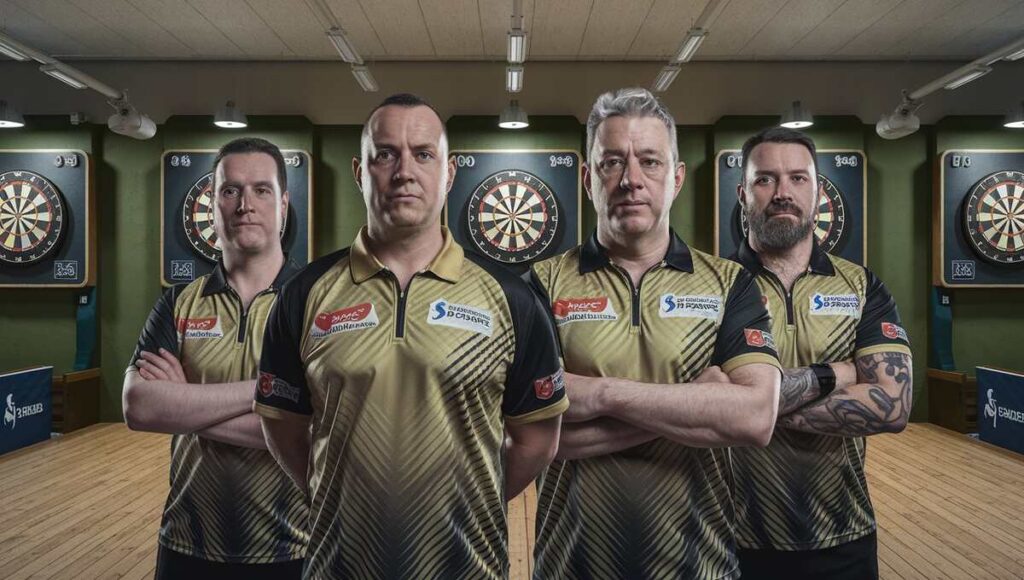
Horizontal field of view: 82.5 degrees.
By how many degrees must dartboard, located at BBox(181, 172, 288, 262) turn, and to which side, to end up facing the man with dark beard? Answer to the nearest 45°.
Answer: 0° — it already faces them

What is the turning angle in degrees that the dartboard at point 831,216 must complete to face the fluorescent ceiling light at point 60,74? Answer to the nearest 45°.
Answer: approximately 45° to its right

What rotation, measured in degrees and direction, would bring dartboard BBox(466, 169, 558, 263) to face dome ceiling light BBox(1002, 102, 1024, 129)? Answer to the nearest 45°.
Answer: approximately 90° to its left

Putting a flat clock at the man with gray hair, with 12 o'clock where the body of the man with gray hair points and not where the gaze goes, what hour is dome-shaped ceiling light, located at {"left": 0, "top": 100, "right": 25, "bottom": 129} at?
The dome-shaped ceiling light is roughly at 4 o'clock from the man with gray hair.

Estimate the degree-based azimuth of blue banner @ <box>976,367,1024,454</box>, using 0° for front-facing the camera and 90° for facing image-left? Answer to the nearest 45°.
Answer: approximately 45°

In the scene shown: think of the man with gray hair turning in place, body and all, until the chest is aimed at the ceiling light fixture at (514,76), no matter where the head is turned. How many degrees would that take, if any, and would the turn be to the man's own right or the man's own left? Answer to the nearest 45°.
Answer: approximately 180°

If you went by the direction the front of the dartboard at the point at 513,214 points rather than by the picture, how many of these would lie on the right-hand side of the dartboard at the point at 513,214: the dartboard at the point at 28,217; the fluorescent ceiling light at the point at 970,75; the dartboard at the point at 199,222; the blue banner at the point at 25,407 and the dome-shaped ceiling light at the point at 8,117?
4
